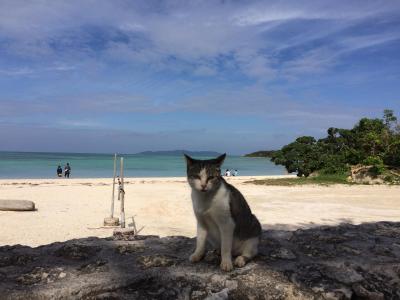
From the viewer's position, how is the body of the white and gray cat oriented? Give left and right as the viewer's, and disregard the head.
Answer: facing the viewer and to the left of the viewer

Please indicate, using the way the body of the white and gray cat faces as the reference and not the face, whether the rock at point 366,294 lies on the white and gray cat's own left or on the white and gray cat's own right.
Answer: on the white and gray cat's own left

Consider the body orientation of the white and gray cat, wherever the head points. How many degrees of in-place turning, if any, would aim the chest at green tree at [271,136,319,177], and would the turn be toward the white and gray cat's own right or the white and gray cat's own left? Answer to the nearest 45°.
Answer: approximately 135° to the white and gray cat's own right
